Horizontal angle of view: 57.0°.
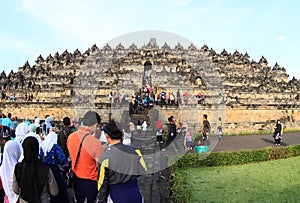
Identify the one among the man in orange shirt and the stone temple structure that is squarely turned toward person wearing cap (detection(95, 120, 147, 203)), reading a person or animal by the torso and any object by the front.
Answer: the stone temple structure

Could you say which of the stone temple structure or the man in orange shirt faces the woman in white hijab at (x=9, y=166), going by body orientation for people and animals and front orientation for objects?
the stone temple structure

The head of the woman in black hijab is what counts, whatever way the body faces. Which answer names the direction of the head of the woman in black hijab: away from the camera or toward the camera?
away from the camera

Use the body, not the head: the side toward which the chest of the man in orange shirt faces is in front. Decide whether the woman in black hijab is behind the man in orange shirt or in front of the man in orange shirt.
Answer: behind

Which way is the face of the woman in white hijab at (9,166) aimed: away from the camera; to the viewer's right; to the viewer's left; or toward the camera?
away from the camera

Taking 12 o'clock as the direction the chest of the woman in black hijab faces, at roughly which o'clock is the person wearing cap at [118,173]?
The person wearing cap is roughly at 4 o'clock from the woman in black hijab.

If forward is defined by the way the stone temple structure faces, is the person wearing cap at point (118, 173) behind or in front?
in front

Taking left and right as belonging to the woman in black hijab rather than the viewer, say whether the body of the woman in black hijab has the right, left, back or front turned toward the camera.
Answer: back

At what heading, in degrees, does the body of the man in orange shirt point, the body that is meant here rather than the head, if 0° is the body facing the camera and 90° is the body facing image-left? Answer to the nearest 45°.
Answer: approximately 225°
